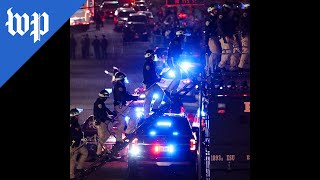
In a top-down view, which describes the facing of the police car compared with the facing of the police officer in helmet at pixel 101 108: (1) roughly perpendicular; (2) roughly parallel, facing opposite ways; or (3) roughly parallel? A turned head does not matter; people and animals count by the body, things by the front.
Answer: roughly perpendicular

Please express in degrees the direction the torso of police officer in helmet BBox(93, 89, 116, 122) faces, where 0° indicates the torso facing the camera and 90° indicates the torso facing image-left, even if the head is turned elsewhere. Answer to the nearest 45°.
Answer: approximately 270°

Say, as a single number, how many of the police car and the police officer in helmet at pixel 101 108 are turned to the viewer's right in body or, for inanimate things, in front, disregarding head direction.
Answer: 1

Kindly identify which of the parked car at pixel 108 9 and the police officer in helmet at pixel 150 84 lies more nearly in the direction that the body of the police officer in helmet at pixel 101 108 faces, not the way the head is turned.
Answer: the police officer in helmet

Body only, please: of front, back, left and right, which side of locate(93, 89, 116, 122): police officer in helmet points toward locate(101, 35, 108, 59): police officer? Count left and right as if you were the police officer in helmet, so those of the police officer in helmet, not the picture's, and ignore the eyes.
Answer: left
